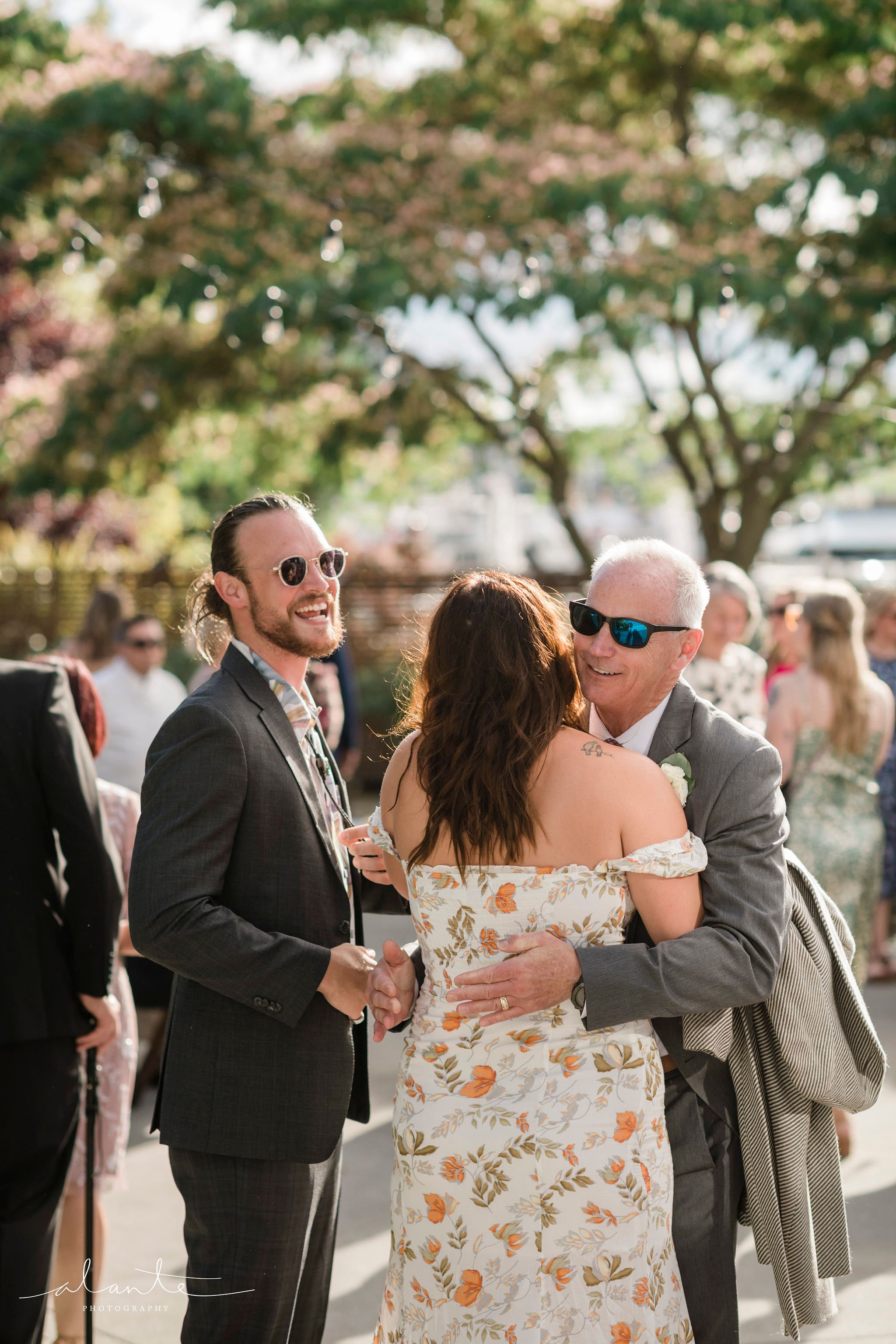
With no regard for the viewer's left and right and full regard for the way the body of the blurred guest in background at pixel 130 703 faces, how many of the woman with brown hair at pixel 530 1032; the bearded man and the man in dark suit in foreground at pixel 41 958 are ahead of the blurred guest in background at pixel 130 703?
3

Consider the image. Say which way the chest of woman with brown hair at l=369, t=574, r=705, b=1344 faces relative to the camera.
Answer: away from the camera

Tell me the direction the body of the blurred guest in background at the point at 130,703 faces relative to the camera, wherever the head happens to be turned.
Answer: toward the camera

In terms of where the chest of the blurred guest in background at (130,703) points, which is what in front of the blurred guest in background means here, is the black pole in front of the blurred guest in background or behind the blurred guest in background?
in front

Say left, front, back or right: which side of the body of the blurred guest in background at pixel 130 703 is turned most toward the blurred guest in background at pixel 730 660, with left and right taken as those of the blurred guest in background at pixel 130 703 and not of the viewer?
left

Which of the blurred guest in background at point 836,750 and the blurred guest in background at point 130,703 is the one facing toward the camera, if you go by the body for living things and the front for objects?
the blurred guest in background at point 130,703

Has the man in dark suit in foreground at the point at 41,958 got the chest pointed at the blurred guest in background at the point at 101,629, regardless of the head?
yes

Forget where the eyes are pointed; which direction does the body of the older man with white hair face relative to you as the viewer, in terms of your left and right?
facing the viewer and to the left of the viewer

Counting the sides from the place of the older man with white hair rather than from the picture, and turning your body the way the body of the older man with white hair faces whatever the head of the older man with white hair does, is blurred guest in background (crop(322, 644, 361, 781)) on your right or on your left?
on your right

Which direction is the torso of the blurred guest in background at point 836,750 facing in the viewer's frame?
away from the camera

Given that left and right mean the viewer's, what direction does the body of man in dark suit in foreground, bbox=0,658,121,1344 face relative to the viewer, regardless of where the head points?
facing away from the viewer

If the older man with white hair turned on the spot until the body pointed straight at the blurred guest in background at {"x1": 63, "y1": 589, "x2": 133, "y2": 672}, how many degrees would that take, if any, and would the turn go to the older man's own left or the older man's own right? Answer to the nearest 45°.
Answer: approximately 90° to the older man's own right

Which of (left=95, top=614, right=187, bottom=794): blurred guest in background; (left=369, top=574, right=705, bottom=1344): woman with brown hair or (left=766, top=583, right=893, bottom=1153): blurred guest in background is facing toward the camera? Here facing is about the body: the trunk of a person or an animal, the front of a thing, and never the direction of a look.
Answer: (left=95, top=614, right=187, bottom=794): blurred guest in background
